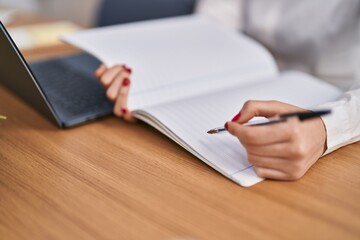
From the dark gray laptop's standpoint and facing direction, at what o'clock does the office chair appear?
The office chair is roughly at 11 o'clock from the dark gray laptop.

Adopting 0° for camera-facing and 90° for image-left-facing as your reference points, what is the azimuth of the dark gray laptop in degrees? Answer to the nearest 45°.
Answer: approximately 225°
